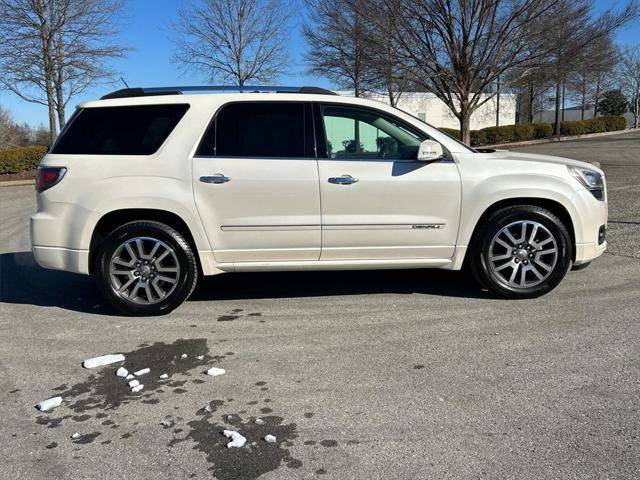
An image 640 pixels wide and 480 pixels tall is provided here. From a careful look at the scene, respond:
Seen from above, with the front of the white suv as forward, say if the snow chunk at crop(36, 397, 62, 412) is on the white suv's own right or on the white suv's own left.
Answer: on the white suv's own right

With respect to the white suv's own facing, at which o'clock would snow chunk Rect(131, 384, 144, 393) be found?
The snow chunk is roughly at 4 o'clock from the white suv.

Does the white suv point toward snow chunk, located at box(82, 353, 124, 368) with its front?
no

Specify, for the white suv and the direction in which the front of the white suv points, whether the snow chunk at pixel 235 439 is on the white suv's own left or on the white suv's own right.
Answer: on the white suv's own right

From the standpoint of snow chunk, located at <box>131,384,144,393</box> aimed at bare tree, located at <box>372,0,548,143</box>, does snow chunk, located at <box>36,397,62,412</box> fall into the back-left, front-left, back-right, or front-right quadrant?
back-left

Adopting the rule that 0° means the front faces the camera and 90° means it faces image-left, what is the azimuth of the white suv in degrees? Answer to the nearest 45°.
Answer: approximately 270°

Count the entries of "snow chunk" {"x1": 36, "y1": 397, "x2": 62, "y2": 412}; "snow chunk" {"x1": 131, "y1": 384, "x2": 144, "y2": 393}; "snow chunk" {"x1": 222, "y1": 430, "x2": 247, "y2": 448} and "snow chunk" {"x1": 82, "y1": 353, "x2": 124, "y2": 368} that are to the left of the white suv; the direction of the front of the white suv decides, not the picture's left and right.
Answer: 0

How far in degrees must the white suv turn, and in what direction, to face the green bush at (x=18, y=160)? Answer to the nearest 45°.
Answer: approximately 135° to its left

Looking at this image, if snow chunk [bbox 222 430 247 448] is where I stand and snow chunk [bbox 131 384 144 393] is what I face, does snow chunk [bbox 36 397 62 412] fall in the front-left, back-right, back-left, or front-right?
front-left

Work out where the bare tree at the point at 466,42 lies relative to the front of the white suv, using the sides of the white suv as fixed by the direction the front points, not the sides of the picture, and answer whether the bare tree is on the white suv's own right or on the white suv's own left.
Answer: on the white suv's own left

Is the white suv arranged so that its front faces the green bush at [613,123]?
no

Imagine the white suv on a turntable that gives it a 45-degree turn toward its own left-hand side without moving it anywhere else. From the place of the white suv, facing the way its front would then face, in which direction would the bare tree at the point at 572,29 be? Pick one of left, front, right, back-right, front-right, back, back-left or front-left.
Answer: front
